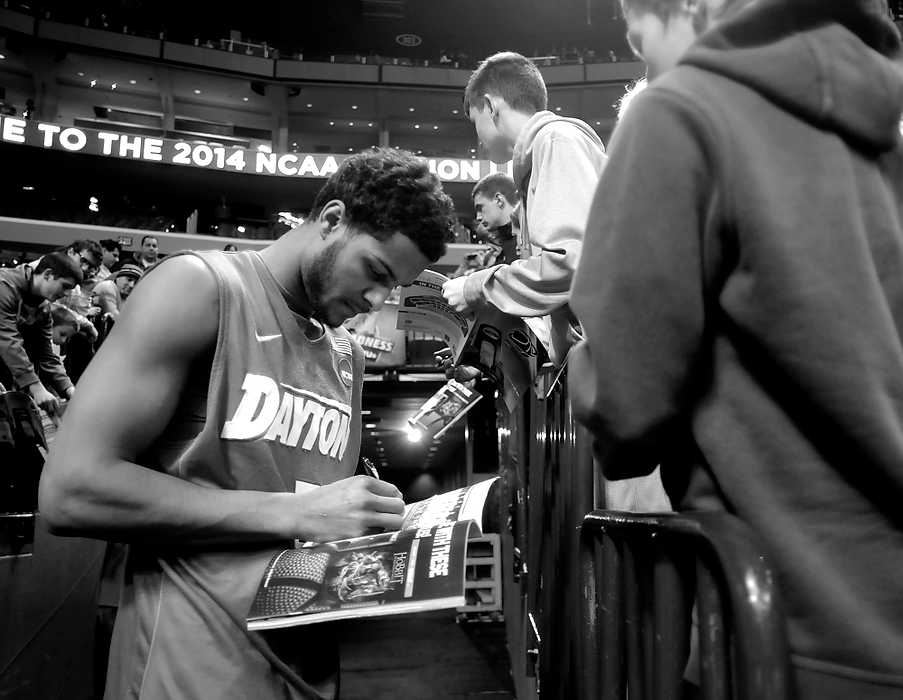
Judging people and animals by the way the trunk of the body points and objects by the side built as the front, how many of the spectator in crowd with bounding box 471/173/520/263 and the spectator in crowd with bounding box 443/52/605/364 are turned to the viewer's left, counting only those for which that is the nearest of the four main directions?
2

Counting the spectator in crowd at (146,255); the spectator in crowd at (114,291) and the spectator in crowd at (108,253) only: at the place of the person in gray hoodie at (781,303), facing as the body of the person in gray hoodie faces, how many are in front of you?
3

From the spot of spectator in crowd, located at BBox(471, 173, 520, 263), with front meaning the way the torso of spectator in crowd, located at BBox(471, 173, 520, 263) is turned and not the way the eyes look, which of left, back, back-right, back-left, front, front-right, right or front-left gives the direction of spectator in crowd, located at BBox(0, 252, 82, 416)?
front

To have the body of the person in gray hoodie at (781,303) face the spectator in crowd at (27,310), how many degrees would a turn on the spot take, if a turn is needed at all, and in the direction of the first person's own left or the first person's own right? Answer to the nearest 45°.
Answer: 0° — they already face them

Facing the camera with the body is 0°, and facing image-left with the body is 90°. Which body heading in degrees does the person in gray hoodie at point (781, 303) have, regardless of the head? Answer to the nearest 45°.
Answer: approximately 135°

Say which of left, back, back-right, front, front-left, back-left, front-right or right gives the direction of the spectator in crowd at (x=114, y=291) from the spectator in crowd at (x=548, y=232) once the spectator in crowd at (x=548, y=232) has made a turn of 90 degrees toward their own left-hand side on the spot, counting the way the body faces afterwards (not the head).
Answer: back-right

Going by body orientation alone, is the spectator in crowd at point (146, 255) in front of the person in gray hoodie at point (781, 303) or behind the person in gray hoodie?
in front

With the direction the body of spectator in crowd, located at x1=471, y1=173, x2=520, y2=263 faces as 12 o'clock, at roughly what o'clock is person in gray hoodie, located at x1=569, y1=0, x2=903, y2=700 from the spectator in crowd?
The person in gray hoodie is roughly at 9 o'clock from the spectator in crowd.

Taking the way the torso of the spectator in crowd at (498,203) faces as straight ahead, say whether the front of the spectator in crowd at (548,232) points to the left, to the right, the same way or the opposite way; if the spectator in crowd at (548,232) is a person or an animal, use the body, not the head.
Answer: the same way

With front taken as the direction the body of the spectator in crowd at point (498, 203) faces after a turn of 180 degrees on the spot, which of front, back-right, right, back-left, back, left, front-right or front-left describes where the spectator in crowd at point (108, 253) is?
back-left

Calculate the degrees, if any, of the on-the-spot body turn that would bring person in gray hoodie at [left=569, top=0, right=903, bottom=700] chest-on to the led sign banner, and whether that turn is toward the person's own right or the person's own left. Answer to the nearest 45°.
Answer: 0° — they already face it

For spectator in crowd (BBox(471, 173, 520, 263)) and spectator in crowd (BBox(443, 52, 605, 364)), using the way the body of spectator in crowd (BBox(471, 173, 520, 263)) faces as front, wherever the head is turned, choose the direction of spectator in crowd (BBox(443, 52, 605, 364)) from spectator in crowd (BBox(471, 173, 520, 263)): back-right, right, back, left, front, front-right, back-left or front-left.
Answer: left

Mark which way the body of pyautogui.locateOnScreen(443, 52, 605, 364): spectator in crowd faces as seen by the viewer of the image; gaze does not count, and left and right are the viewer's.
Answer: facing to the left of the viewer

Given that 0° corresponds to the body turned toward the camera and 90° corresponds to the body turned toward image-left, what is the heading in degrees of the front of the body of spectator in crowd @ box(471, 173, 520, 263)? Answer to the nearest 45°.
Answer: approximately 90°

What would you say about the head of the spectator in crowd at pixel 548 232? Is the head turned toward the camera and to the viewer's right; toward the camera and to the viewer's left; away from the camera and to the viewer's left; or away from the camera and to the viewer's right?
away from the camera and to the viewer's left

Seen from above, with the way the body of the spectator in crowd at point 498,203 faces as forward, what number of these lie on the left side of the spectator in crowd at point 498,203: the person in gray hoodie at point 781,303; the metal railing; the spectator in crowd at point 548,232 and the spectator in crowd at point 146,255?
3

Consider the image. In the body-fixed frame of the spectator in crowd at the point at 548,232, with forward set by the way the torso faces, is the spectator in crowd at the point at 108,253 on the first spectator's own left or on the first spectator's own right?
on the first spectator's own right
